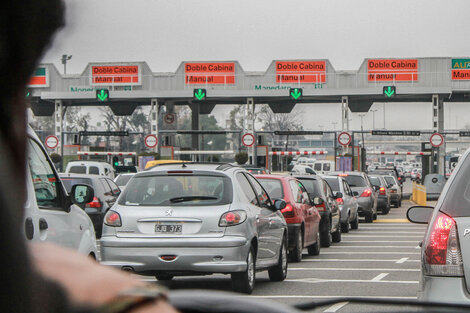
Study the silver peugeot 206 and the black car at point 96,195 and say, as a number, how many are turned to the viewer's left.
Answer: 0

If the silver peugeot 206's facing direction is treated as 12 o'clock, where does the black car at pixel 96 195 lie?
The black car is roughly at 10 o'clock from the silver peugeot 206.

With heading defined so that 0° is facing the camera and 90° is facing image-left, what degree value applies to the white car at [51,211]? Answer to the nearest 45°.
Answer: approximately 225°

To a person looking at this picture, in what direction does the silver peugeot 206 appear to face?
facing away from the viewer and to the right of the viewer

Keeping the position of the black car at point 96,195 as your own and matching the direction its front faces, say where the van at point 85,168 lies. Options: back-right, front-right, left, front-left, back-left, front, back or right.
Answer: front-left

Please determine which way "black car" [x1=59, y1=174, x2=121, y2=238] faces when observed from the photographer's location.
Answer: facing away from the viewer and to the right of the viewer

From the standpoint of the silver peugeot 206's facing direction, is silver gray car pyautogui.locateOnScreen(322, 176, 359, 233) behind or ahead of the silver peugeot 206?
ahead

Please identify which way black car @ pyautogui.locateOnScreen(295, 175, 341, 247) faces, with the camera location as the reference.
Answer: facing away from the viewer and to the right of the viewer

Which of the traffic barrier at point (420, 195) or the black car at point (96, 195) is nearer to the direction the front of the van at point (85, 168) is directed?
the traffic barrier

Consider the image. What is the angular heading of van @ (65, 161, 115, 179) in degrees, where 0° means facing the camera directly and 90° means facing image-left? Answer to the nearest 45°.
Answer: approximately 225°
